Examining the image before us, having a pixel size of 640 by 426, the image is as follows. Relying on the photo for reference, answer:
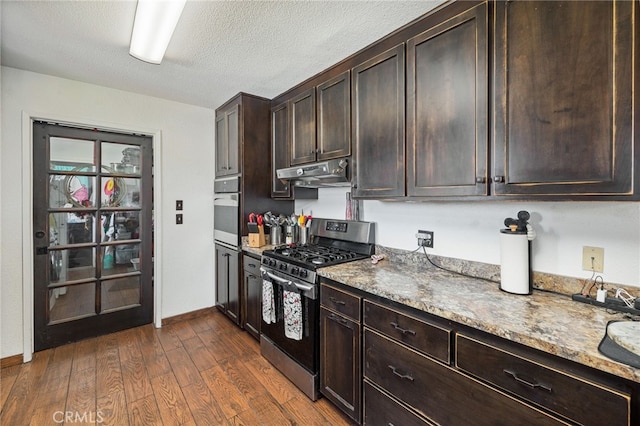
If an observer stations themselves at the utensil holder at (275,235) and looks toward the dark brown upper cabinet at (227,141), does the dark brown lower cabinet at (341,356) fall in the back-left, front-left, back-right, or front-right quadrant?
back-left

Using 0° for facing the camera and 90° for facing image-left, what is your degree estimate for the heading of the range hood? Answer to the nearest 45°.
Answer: approximately 45°

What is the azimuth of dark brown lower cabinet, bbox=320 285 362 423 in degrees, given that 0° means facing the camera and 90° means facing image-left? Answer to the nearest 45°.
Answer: approximately 45°

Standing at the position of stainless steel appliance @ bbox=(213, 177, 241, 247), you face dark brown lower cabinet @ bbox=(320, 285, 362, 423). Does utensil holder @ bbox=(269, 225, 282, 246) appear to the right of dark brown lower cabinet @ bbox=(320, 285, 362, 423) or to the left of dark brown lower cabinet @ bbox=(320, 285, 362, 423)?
left
